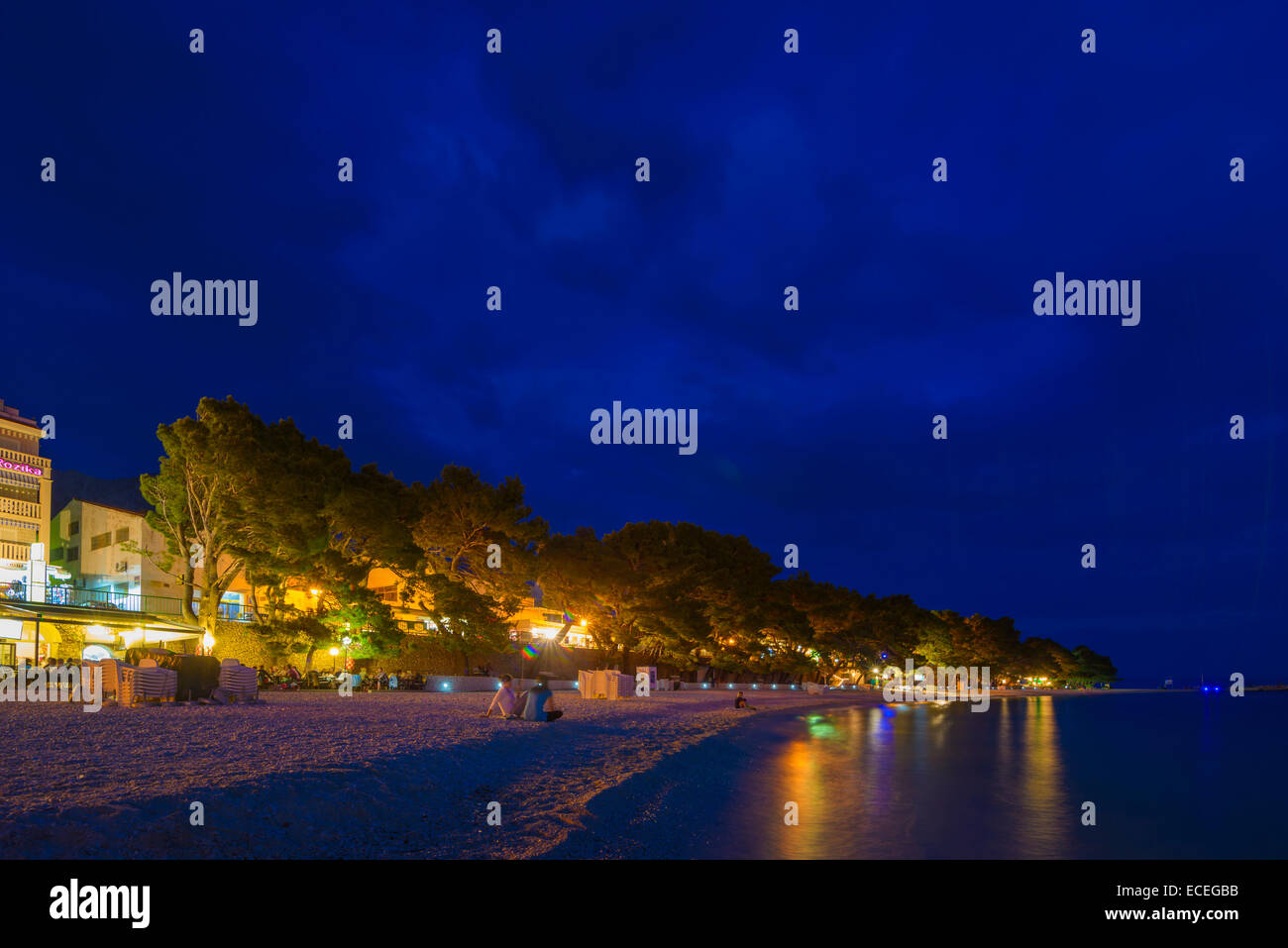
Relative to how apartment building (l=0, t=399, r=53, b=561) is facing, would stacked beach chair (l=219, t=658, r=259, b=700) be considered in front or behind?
in front

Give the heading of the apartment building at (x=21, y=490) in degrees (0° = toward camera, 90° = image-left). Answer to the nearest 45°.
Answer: approximately 315°

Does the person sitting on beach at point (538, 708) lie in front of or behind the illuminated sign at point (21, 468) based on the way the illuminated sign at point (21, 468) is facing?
in front

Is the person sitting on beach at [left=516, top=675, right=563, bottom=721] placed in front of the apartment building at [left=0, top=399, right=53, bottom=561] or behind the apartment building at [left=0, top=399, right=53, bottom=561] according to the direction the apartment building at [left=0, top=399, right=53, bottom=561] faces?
in front

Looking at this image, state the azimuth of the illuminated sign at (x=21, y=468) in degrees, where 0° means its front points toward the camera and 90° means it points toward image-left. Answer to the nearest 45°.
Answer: approximately 315°
